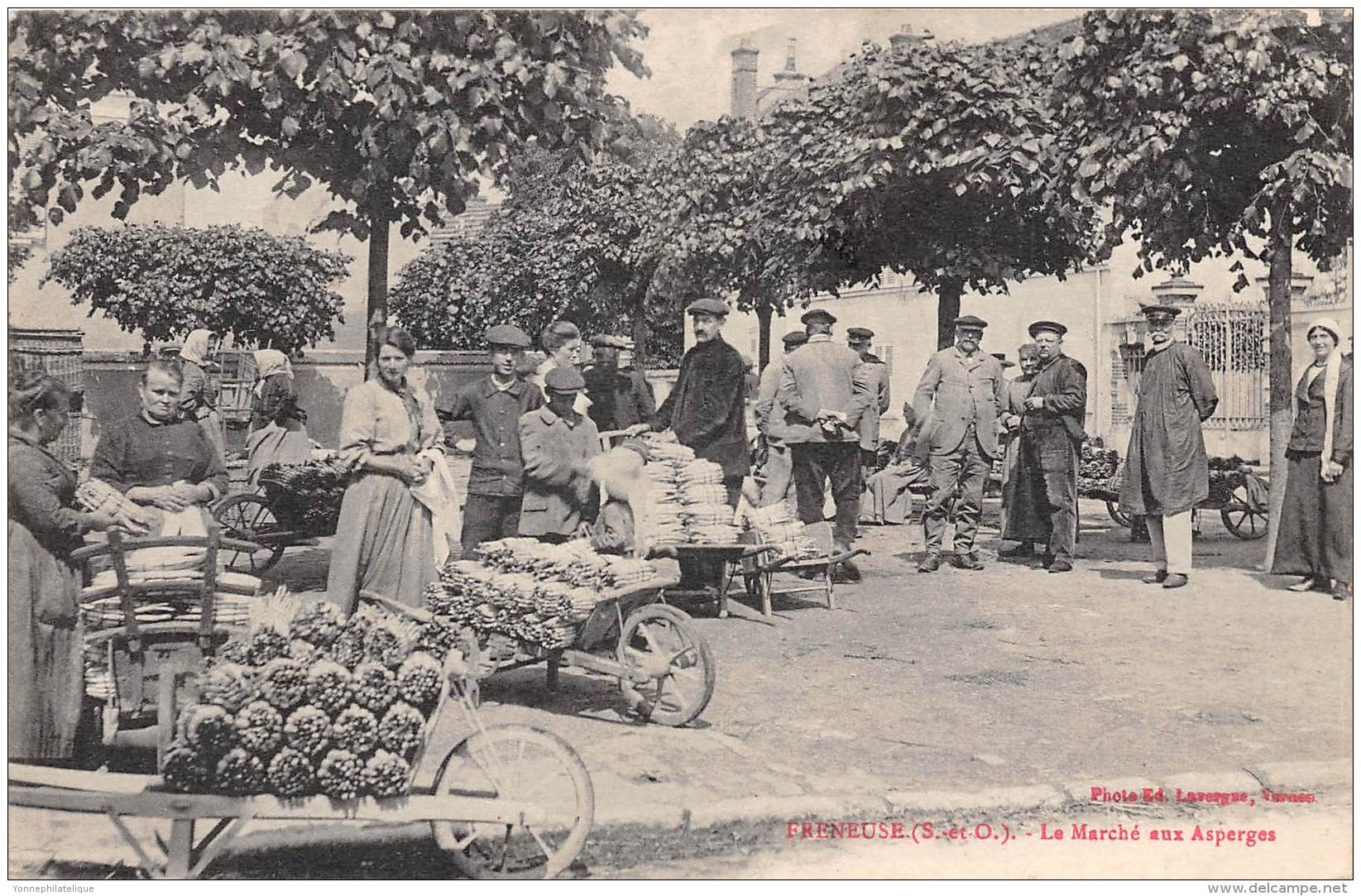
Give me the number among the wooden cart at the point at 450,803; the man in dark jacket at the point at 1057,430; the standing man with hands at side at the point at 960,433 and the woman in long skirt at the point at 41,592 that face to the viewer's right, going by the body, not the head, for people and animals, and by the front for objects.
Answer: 2

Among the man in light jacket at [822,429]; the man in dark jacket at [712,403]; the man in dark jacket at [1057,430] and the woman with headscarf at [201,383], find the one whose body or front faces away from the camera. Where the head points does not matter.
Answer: the man in light jacket at [822,429]

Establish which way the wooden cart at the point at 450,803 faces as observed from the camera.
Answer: facing to the right of the viewer

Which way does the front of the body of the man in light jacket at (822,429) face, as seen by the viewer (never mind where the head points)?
away from the camera

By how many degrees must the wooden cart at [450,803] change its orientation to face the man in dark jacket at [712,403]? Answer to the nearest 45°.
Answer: approximately 45° to its left

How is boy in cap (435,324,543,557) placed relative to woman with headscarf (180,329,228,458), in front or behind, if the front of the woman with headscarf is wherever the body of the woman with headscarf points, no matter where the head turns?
in front

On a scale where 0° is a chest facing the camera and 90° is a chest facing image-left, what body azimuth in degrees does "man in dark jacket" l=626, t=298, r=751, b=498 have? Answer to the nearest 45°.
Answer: approximately 45°

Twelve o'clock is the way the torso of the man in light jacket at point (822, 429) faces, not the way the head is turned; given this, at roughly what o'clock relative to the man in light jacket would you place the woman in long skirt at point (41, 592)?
The woman in long skirt is roughly at 7 o'clock from the man in light jacket.

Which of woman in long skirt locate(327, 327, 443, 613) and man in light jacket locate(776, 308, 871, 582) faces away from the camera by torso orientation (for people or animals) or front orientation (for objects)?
the man in light jacket

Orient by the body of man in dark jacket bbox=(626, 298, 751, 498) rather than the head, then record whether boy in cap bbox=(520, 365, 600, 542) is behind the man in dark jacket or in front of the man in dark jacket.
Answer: in front

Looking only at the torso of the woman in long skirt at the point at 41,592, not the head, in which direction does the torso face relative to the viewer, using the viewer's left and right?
facing to the right of the viewer

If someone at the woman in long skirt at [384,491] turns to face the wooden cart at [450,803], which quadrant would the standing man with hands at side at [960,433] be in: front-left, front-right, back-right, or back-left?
back-left
